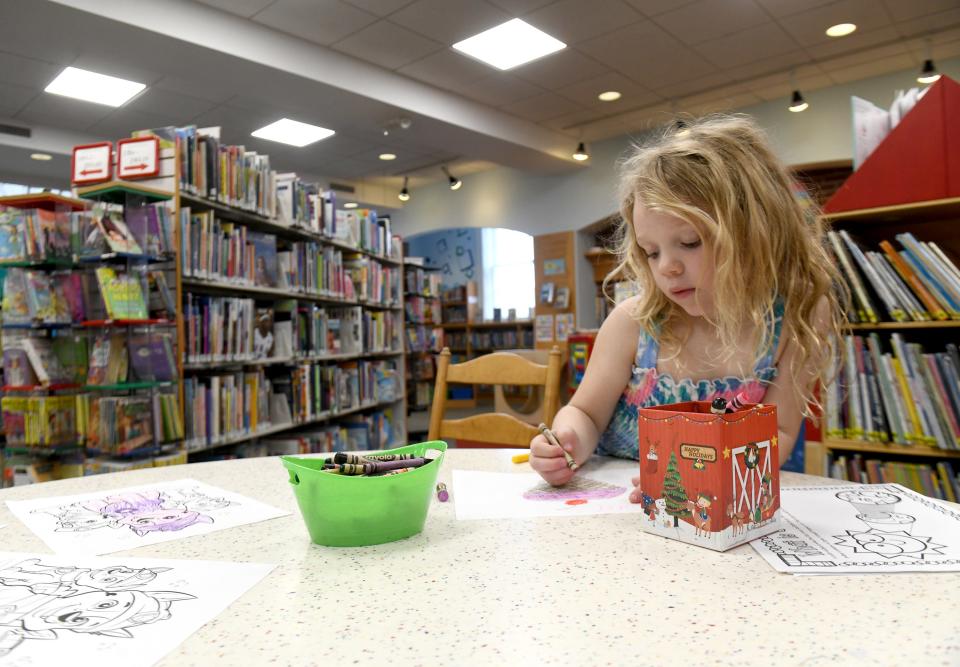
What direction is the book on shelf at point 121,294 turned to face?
toward the camera

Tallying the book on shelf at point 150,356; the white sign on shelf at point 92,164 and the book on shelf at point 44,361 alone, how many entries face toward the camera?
3

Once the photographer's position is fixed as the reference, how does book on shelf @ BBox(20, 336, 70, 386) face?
facing the viewer

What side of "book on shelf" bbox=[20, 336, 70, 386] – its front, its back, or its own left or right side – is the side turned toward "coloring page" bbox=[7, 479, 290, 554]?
front

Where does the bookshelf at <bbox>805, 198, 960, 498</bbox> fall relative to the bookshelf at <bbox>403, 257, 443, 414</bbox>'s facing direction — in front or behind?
in front

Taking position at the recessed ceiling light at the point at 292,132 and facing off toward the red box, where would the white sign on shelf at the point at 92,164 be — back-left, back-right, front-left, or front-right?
front-right

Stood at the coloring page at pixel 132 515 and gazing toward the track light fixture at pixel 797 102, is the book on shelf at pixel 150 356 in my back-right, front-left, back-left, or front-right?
front-left

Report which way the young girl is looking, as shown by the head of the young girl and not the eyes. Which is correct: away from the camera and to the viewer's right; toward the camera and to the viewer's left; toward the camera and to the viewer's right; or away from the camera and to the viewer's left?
toward the camera and to the viewer's left

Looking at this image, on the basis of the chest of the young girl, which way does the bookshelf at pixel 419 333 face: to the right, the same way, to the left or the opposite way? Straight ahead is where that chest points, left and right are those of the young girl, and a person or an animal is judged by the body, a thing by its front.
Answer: to the left

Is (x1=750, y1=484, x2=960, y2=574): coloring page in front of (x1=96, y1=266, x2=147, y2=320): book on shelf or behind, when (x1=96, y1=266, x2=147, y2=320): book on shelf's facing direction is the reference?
in front

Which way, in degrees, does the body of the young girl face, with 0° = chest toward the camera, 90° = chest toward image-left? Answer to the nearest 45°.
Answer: approximately 45°

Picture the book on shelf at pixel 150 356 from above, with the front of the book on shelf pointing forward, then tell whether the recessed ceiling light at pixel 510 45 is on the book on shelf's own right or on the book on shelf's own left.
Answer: on the book on shelf's own left

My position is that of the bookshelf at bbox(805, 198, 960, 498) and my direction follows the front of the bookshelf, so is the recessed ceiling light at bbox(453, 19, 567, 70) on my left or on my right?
on my right

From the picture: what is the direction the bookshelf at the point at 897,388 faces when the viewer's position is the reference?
facing the viewer and to the left of the viewer

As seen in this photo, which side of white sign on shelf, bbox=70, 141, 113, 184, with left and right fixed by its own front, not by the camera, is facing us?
front

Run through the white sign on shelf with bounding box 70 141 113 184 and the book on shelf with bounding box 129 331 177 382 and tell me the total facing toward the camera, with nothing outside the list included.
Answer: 2

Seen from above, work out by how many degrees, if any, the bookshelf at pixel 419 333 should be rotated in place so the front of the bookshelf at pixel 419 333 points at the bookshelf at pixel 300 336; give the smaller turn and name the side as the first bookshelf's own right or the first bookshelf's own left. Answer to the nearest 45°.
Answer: approximately 45° to the first bookshelf's own right
